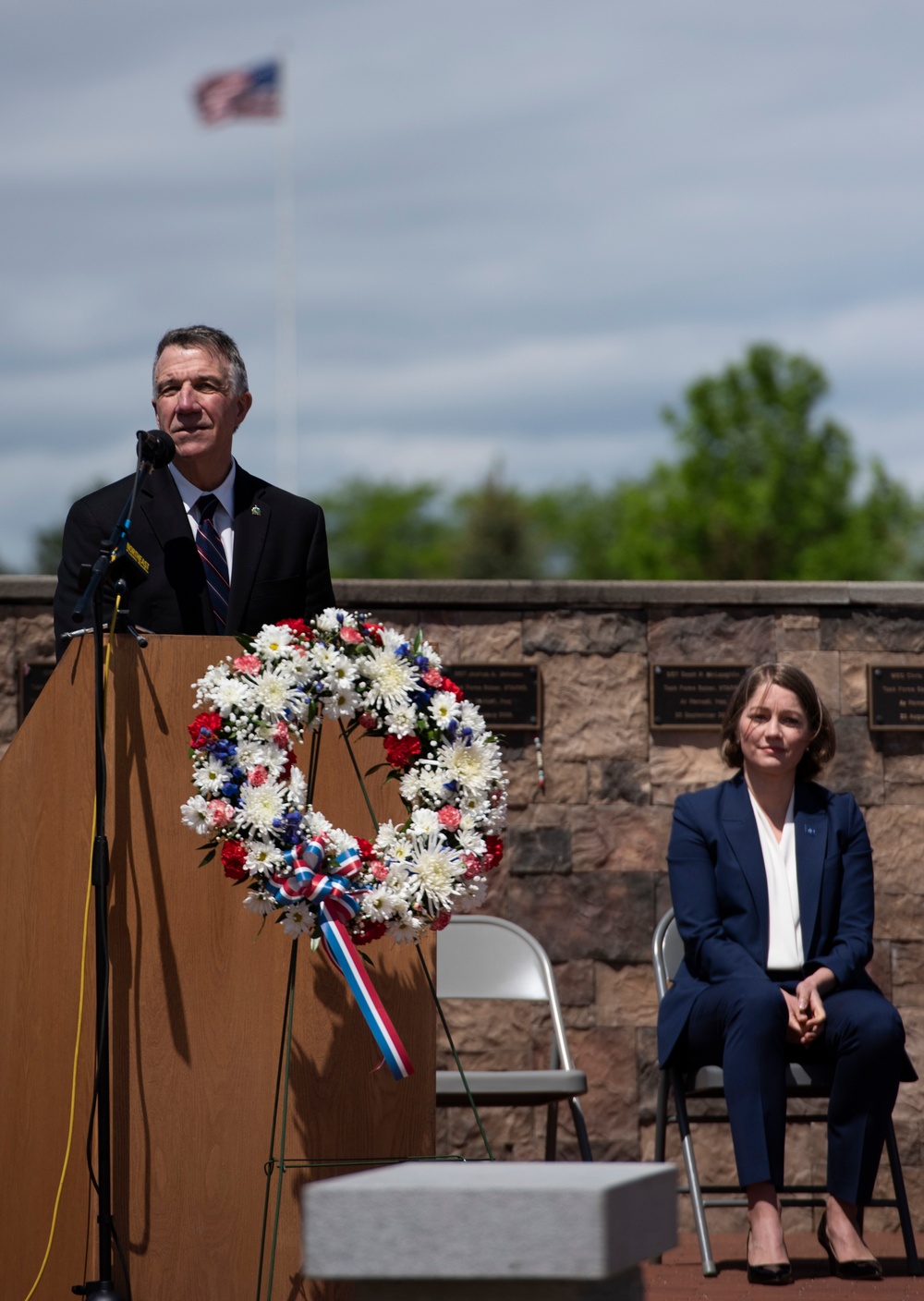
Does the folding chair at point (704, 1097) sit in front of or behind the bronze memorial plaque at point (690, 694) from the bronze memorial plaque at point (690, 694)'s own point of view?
in front

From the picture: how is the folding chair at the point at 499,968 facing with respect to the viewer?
toward the camera

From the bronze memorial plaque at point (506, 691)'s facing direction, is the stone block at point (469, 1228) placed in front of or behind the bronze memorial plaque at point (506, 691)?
in front

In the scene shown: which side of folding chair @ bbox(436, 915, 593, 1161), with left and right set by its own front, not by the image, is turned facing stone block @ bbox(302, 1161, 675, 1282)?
front

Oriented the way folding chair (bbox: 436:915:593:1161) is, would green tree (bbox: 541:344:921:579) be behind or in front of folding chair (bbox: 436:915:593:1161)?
behind

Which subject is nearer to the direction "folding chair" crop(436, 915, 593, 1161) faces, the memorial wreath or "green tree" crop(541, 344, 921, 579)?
the memorial wreath

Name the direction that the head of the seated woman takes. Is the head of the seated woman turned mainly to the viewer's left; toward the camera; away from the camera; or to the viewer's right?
toward the camera

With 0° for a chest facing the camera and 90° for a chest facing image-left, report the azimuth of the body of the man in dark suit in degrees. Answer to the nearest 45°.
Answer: approximately 0°

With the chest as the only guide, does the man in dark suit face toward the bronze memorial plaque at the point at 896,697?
no

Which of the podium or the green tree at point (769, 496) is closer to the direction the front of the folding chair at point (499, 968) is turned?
the podium

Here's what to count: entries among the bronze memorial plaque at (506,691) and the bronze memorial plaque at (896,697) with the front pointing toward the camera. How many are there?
2

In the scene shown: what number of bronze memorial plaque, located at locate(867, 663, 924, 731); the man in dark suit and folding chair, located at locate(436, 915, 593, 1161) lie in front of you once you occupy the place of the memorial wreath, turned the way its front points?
0

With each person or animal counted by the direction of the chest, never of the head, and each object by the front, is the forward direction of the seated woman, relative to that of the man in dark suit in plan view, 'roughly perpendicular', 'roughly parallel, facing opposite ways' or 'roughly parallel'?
roughly parallel

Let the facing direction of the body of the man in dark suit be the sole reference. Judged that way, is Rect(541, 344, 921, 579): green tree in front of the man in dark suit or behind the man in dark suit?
behind

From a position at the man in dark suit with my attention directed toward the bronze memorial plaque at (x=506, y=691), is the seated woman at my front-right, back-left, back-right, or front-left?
front-right

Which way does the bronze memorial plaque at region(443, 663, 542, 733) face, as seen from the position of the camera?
facing the viewer

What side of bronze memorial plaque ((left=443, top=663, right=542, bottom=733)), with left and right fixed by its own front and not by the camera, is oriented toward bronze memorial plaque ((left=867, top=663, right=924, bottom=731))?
left

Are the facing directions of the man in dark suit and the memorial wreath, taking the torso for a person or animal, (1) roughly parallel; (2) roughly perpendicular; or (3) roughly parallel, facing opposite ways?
roughly parallel

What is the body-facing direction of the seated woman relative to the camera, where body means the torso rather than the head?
toward the camera

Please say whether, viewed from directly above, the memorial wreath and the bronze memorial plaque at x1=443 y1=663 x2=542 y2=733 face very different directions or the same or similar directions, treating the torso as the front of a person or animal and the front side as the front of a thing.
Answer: same or similar directions

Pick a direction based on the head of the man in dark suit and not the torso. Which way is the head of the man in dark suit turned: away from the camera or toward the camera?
toward the camera
